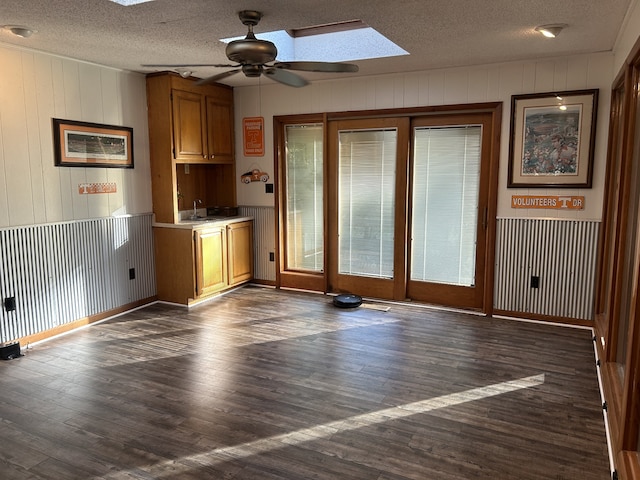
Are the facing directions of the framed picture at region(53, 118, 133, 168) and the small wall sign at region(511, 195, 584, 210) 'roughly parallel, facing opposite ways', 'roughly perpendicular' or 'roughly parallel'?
roughly perpendicular

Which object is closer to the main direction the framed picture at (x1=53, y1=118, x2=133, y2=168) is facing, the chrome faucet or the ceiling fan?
the ceiling fan

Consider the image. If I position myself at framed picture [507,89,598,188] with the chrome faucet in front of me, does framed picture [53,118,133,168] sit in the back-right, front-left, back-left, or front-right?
front-left

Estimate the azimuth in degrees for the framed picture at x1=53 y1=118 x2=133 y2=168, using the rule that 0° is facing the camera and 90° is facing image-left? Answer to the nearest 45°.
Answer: approximately 315°

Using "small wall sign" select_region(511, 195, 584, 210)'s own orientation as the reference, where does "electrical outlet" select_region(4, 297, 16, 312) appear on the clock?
The electrical outlet is roughly at 2 o'clock from the small wall sign.

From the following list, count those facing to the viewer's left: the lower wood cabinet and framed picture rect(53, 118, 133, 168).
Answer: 0

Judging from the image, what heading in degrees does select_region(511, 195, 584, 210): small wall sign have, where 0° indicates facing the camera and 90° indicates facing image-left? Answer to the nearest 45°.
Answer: approximately 0°

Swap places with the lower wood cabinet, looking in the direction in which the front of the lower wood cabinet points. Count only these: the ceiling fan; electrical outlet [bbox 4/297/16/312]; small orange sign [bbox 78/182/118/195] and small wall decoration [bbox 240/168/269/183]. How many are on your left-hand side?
1

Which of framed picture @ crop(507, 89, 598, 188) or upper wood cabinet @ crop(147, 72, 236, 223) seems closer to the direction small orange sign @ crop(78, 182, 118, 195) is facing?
the framed picture

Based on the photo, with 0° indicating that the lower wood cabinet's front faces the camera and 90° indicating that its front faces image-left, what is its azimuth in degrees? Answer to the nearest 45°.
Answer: approximately 315°

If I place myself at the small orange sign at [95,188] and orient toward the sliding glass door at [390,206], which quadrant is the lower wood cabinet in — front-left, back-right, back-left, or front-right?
front-left

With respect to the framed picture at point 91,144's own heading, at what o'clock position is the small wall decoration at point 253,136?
The small wall decoration is roughly at 10 o'clock from the framed picture.

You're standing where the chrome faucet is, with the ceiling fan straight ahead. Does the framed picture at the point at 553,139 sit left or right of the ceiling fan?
left

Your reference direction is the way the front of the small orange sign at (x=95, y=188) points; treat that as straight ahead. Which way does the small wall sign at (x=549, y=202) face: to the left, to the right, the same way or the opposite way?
to the right

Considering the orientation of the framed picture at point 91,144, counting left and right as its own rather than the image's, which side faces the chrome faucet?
left
